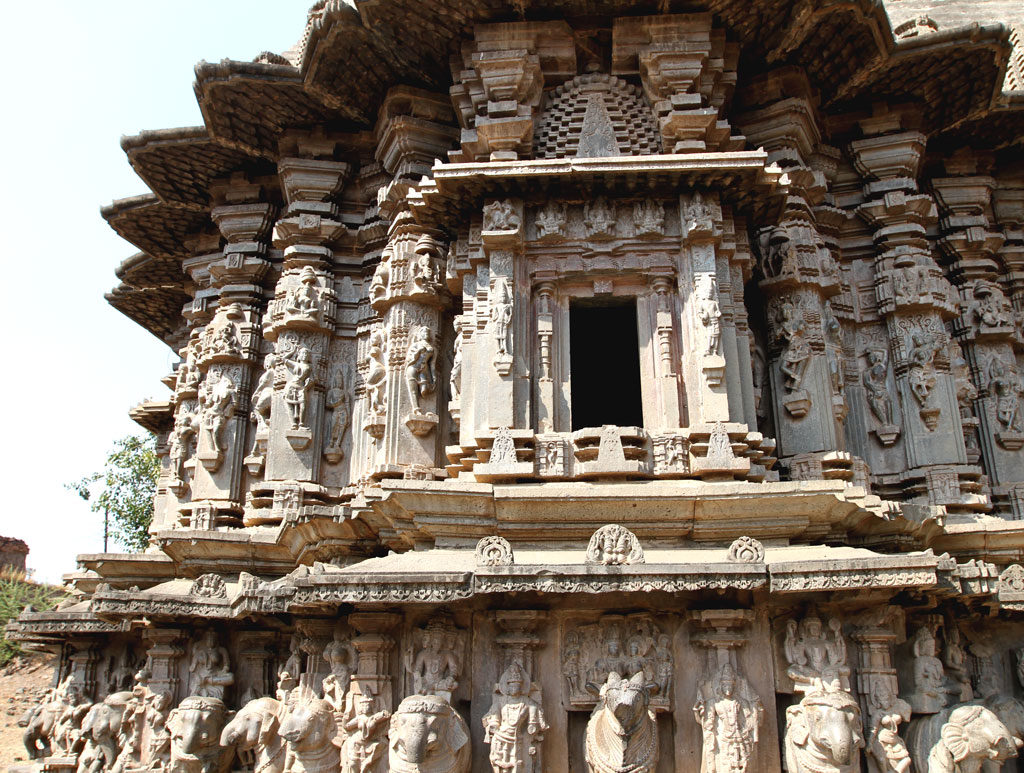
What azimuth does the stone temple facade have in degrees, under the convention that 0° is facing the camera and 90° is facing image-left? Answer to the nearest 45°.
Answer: approximately 0°
